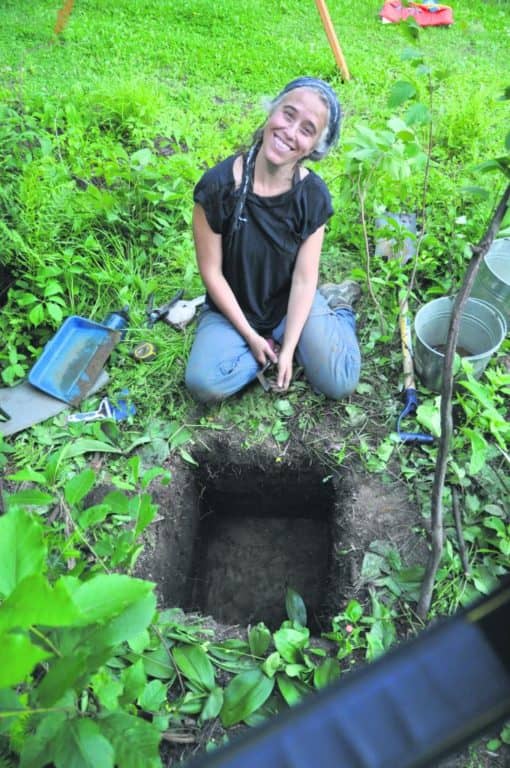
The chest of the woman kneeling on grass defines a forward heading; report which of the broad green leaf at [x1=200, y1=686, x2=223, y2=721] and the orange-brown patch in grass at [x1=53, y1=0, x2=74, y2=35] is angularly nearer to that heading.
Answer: the broad green leaf

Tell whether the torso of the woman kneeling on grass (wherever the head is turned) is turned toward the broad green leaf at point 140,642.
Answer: yes

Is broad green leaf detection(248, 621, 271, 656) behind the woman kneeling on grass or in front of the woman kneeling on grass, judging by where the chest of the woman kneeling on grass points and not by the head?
in front

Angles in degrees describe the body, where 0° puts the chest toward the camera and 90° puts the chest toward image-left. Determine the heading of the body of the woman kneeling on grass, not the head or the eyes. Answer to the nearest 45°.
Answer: approximately 0°

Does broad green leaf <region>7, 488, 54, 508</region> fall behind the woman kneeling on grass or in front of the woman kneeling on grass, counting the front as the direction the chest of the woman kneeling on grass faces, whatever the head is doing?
in front

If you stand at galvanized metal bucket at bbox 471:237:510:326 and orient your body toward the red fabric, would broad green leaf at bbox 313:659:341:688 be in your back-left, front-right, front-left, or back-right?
back-left

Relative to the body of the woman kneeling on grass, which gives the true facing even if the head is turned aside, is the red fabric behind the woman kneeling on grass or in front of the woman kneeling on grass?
behind

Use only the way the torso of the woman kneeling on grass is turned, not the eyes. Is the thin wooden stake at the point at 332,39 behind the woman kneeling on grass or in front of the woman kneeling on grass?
behind
